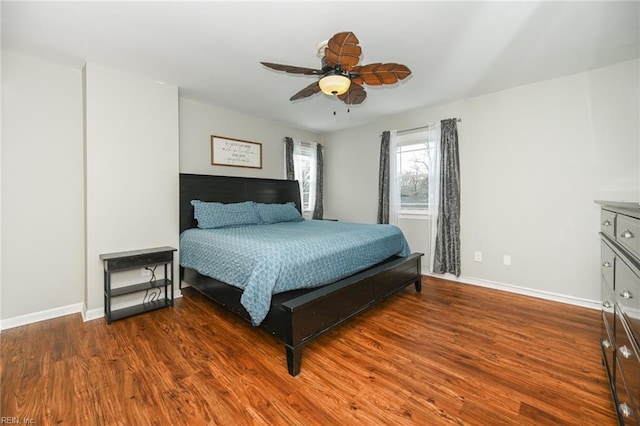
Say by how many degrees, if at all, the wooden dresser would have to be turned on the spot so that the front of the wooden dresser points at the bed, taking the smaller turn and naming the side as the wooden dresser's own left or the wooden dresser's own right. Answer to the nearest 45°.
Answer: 0° — it already faces it

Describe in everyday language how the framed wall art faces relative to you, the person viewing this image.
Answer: facing the viewer and to the right of the viewer

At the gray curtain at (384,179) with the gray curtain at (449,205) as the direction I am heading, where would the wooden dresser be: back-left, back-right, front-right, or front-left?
front-right

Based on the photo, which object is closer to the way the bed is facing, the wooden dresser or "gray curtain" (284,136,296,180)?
the wooden dresser

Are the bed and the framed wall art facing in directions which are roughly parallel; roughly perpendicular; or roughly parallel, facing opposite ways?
roughly parallel

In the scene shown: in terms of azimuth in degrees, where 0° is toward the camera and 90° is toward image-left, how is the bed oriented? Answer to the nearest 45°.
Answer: approximately 315°

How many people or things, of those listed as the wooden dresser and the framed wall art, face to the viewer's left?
1

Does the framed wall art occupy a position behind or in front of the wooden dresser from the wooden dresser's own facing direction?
in front

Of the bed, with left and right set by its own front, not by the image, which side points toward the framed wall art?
back

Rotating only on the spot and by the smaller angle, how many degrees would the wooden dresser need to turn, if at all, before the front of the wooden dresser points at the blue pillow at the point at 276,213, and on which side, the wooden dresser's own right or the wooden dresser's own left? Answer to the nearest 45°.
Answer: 0° — it already faces it

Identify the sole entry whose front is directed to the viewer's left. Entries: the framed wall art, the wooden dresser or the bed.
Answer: the wooden dresser

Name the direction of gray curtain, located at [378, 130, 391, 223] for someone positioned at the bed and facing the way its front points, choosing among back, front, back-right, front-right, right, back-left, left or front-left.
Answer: left

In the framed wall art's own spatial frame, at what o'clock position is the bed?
The bed is roughly at 1 o'clock from the framed wall art.

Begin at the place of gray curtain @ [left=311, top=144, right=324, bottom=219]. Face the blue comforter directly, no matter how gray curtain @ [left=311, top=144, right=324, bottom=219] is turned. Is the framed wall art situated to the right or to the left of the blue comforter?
right

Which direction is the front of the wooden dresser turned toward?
to the viewer's left
